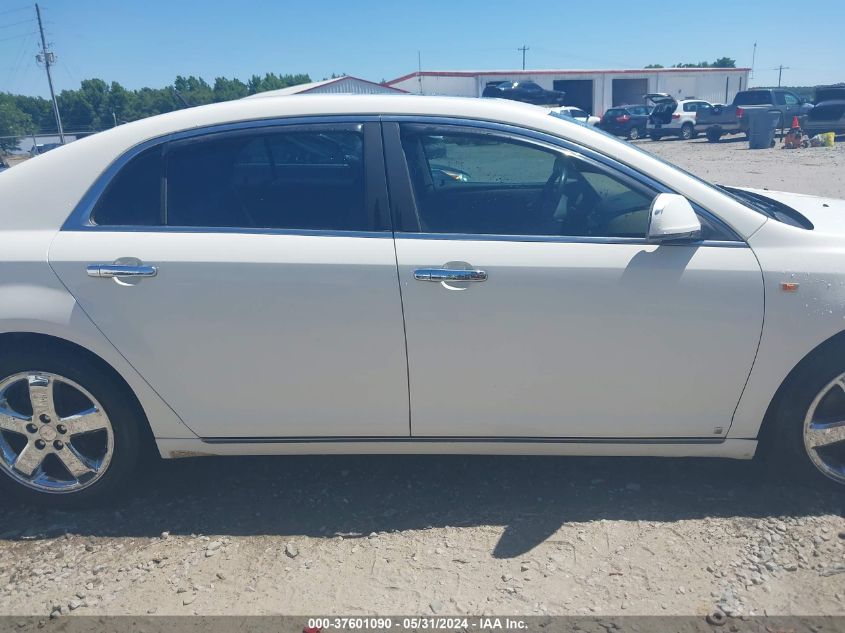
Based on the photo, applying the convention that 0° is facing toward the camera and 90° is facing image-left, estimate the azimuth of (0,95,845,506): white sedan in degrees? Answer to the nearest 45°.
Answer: approximately 270°

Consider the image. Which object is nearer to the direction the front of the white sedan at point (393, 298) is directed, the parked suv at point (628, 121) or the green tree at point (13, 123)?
the parked suv

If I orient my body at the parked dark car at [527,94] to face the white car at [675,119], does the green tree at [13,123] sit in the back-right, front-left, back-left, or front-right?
back-right

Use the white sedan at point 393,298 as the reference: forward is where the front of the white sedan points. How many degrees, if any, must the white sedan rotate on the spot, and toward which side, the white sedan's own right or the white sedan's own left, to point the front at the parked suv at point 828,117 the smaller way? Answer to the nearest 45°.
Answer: approximately 45° to the white sedan's own left

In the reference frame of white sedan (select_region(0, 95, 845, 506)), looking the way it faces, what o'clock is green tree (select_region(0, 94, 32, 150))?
The green tree is roughly at 8 o'clock from the white sedan.

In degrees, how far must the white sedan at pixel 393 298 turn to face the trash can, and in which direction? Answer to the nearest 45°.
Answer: approximately 45° to its left

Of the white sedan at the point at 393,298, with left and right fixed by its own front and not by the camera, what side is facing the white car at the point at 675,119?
left

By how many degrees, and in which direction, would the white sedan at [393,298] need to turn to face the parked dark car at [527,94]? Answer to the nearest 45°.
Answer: approximately 90° to its left

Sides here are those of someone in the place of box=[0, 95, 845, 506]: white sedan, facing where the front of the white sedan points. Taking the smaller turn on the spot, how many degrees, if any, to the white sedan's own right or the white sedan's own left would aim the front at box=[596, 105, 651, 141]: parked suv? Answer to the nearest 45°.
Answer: approximately 90° to the white sedan's own left

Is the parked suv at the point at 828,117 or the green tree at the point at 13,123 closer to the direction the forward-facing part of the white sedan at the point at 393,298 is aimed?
the parked suv
